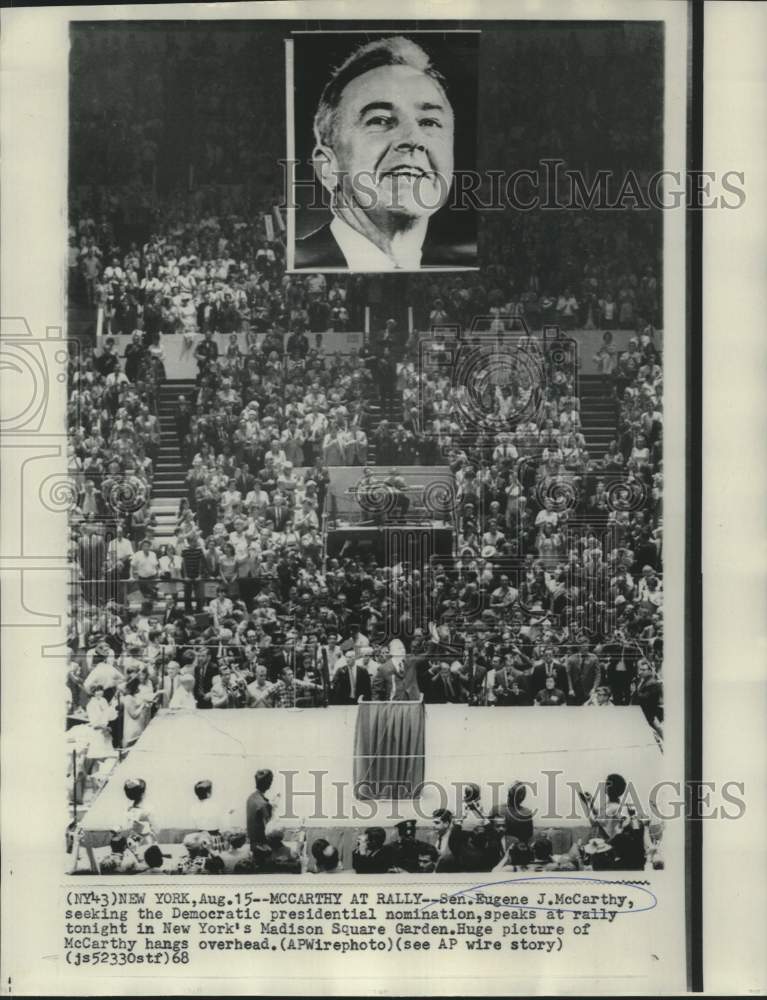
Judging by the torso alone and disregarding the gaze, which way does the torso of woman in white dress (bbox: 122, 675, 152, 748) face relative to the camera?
to the viewer's right

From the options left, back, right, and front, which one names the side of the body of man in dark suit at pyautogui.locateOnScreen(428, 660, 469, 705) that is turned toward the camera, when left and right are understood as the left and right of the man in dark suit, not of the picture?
front

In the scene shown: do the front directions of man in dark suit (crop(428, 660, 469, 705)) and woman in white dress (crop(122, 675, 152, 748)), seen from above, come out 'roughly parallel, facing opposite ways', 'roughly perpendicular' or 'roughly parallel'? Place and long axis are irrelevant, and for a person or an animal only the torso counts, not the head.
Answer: roughly perpendicular

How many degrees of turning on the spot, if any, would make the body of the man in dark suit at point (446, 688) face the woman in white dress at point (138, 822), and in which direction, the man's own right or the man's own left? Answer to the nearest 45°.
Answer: approximately 90° to the man's own right

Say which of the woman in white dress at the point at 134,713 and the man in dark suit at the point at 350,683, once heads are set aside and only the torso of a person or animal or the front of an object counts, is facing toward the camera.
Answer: the man in dark suit

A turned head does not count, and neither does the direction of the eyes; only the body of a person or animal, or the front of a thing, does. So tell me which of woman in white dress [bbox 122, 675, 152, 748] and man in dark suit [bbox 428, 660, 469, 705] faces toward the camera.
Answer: the man in dark suit

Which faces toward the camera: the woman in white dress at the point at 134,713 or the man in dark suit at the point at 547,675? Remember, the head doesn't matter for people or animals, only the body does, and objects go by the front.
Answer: the man in dark suit

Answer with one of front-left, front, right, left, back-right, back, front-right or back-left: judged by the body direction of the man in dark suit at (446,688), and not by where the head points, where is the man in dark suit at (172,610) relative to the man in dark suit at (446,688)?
right

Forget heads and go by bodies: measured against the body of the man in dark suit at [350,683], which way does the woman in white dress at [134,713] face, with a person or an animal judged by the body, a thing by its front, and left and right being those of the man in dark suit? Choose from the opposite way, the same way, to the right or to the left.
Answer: to the left

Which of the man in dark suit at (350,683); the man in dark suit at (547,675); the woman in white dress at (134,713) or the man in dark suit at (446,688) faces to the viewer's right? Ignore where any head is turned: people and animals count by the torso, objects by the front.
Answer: the woman in white dress

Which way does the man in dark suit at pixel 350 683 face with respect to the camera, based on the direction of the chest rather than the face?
toward the camera

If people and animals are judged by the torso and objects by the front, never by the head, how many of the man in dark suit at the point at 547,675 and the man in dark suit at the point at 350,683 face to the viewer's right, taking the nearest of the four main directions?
0

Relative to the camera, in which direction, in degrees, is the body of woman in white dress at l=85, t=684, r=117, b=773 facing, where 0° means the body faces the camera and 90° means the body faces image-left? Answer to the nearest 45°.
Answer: approximately 315°
